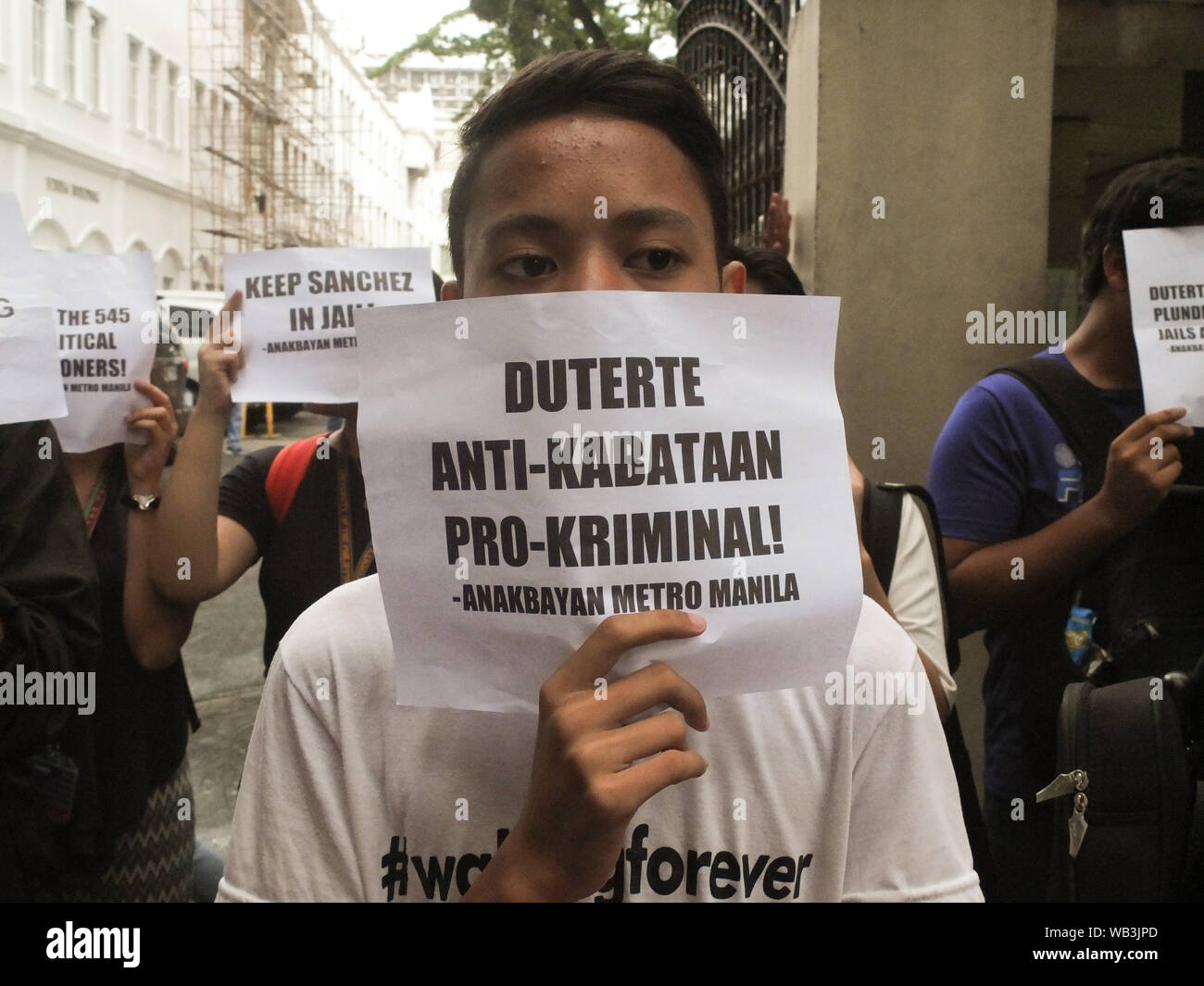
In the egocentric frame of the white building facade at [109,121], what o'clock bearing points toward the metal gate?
The metal gate is roughly at 1 o'clock from the white building facade.

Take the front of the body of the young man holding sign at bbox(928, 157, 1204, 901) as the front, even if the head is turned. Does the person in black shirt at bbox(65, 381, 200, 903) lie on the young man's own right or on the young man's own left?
on the young man's own right

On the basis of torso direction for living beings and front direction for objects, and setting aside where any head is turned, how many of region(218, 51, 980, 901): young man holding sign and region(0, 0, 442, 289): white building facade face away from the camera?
0

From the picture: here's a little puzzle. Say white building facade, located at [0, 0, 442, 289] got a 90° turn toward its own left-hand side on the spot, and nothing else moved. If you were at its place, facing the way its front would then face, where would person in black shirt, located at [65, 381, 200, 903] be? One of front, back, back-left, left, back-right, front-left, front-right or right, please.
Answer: back-right

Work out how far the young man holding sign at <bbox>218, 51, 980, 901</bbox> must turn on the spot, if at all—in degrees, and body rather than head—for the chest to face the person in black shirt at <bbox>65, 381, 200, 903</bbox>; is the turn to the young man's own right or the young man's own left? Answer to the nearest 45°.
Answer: approximately 135° to the young man's own right

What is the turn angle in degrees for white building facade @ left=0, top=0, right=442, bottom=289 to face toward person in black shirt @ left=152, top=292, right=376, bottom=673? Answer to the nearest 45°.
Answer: approximately 45° to its right

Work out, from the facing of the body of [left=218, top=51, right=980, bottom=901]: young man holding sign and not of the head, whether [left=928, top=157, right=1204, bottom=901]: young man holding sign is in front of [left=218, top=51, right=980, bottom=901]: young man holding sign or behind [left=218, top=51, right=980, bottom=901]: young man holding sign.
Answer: behind

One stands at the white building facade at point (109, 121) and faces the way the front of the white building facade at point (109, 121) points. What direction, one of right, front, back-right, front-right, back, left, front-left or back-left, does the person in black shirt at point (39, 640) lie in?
front-right

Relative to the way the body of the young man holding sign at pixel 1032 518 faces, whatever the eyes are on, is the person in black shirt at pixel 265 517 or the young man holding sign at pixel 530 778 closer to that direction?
the young man holding sign
